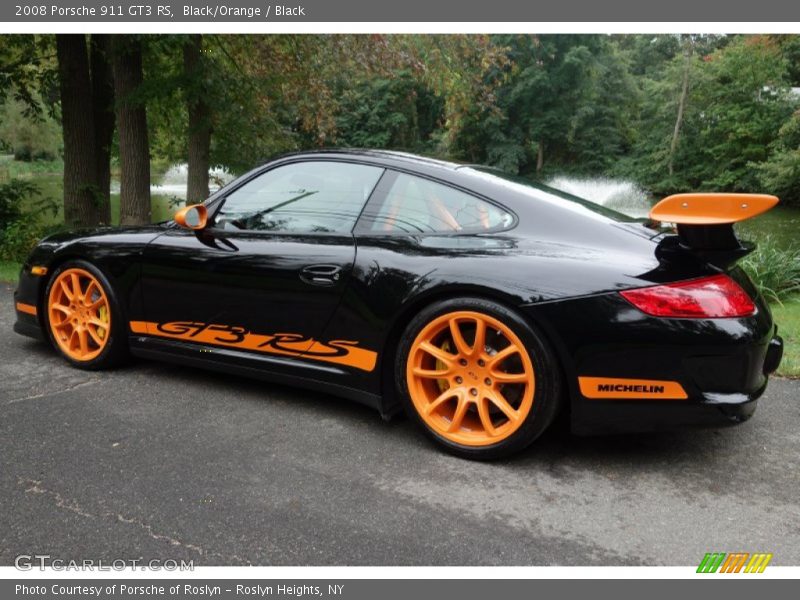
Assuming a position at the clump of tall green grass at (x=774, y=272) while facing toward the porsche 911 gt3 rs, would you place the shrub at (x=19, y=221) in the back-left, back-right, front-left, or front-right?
front-right

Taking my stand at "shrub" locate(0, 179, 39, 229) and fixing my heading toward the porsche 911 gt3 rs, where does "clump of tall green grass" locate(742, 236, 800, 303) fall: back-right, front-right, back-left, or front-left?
front-left

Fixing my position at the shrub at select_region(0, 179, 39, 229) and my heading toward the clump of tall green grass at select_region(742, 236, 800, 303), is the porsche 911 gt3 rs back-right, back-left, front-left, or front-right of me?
front-right

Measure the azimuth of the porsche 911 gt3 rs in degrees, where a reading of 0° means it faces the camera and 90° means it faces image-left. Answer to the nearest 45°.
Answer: approximately 135°

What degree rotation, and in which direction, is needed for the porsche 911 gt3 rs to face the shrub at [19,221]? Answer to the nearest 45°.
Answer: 0° — it already faces it

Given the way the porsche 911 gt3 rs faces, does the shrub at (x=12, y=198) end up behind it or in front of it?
in front

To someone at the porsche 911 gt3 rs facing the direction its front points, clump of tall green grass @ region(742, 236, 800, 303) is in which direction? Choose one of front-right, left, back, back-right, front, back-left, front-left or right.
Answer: right
